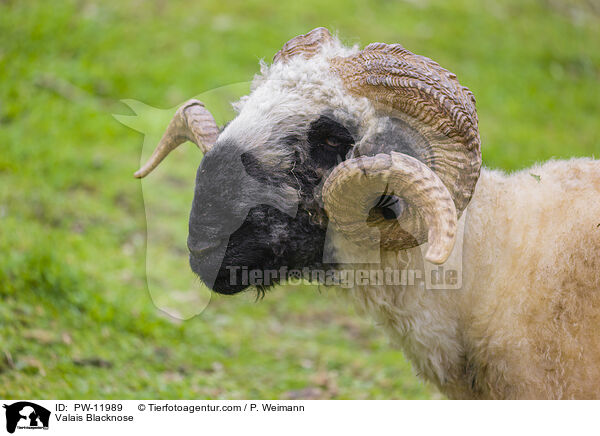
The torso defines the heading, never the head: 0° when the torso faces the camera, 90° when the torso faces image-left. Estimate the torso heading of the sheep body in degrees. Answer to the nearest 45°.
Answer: approximately 90°
